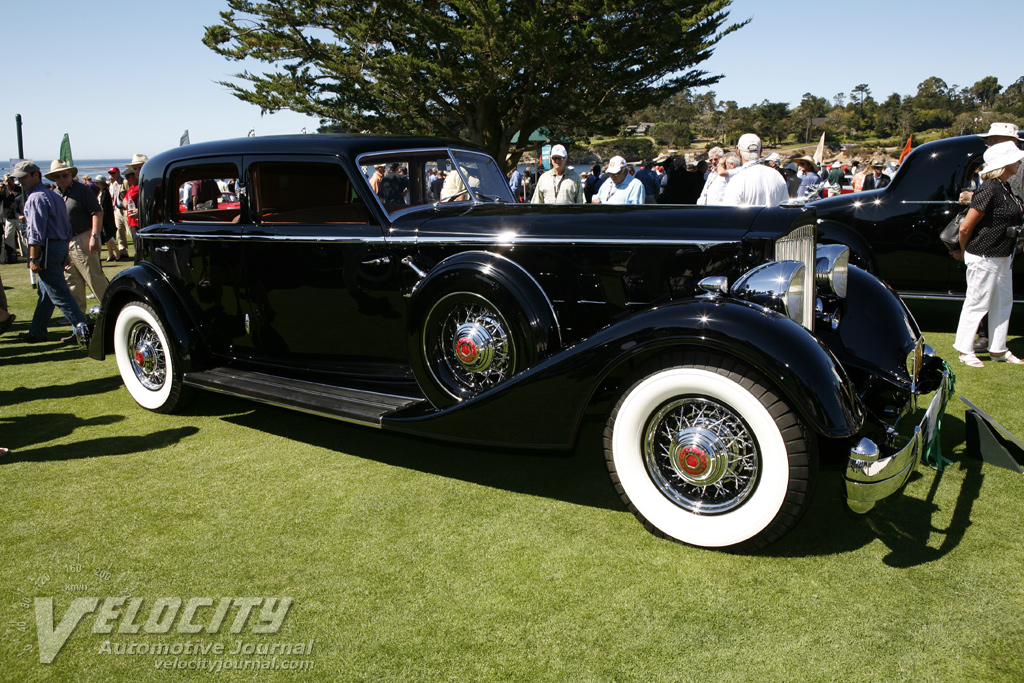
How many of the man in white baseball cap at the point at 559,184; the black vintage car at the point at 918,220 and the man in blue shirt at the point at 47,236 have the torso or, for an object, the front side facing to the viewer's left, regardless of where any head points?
1

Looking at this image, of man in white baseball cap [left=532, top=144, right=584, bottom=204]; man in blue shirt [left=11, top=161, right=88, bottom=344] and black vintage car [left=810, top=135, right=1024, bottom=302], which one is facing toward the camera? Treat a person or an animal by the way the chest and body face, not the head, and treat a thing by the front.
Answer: the man in white baseball cap

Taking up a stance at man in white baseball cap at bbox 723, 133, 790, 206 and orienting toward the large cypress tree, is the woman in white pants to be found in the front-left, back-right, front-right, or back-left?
back-right

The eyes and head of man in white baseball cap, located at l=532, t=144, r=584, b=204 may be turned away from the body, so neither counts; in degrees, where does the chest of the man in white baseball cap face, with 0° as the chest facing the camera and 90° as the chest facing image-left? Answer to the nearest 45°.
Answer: approximately 0°

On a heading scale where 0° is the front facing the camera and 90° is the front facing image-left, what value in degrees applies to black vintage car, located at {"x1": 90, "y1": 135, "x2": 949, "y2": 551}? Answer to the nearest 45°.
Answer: approximately 315°

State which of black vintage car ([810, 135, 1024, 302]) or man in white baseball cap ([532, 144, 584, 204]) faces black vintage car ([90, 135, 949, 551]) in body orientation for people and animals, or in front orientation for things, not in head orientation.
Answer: the man in white baseball cap

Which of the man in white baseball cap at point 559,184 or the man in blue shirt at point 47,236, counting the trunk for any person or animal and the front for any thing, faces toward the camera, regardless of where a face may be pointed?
the man in white baseball cap
